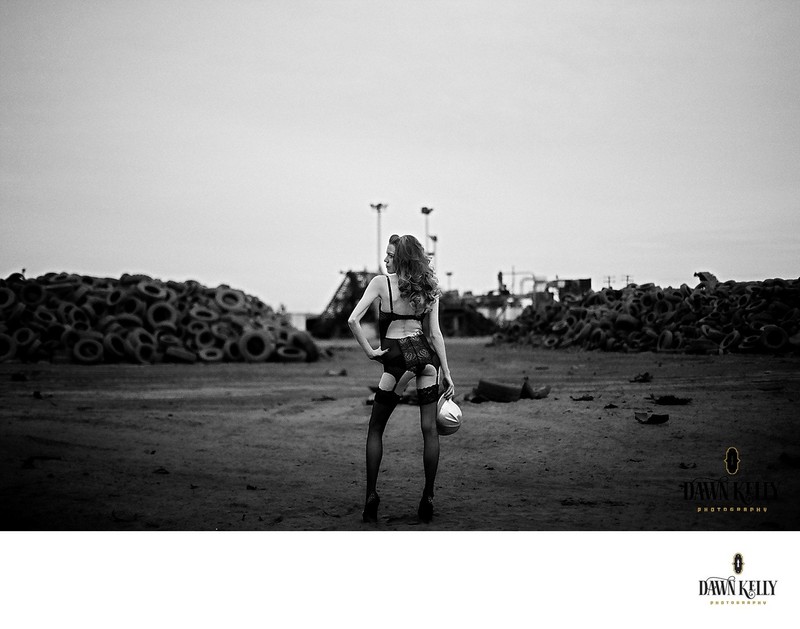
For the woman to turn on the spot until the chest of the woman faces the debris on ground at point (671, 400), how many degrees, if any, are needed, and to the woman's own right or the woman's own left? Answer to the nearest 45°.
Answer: approximately 45° to the woman's own right

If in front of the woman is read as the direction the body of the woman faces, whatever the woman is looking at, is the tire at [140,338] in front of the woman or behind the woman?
in front

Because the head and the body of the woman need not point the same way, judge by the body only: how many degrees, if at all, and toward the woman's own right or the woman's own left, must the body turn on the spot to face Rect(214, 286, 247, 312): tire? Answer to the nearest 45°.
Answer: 0° — they already face it

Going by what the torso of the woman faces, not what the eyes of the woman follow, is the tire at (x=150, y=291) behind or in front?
in front

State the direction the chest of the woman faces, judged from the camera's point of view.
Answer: away from the camera
